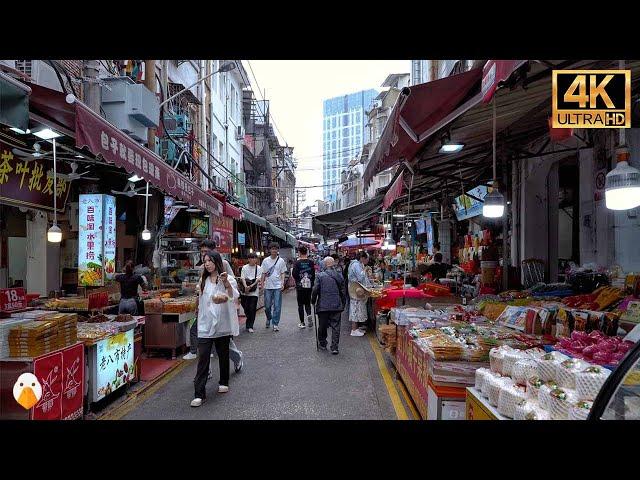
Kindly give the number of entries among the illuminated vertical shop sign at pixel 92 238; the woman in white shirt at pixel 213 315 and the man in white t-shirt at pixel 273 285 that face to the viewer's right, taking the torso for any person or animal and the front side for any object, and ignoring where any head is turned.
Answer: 0

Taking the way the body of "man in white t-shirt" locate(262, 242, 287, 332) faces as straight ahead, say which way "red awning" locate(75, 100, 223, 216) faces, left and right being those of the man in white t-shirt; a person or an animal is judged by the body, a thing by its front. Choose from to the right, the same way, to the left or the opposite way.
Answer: to the left

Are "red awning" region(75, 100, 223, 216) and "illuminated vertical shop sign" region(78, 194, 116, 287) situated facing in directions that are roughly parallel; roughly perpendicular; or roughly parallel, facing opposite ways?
roughly perpendicular

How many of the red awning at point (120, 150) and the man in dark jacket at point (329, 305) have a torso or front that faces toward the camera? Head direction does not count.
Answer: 0

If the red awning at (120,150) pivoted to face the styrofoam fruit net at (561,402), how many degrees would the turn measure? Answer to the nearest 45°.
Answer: approximately 45° to its right

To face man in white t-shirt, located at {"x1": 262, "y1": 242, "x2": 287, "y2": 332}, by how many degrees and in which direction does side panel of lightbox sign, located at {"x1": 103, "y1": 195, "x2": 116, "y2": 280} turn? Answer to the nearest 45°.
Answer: approximately 45° to its left

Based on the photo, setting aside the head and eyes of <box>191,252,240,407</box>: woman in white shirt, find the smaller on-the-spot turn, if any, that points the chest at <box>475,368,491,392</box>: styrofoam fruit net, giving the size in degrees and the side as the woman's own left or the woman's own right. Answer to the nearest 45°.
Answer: approximately 90° to the woman's own left

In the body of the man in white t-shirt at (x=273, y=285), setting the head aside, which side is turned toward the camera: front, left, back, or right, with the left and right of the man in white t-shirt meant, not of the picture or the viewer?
front

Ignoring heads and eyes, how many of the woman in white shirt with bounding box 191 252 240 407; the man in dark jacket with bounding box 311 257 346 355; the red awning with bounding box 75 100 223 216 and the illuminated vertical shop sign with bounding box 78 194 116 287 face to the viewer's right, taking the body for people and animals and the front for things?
1

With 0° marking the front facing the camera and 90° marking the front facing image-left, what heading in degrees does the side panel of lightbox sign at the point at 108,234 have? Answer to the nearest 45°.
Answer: approximately 315°

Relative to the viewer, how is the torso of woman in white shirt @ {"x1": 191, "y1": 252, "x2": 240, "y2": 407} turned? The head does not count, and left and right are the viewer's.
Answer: facing the viewer and to the left of the viewer

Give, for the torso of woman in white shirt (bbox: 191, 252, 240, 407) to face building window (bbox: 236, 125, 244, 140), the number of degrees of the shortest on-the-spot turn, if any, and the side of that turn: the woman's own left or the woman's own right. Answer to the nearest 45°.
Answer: approximately 135° to the woman's own right

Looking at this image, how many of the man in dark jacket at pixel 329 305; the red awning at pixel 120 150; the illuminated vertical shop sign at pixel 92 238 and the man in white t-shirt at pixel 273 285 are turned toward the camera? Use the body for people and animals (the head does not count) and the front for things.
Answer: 2

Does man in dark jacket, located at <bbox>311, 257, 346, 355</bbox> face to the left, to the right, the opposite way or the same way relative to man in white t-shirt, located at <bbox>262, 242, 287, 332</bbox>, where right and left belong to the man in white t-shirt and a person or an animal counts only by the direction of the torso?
the opposite way

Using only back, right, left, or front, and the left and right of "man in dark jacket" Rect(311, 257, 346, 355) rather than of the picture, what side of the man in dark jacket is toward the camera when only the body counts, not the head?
back

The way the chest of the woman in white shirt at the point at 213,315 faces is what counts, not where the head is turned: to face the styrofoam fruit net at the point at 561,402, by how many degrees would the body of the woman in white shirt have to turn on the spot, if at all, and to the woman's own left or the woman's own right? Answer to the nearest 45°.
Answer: approximately 90° to the woman's own left

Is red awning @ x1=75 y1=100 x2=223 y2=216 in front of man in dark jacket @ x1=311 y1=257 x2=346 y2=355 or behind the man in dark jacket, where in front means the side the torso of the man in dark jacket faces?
behind
